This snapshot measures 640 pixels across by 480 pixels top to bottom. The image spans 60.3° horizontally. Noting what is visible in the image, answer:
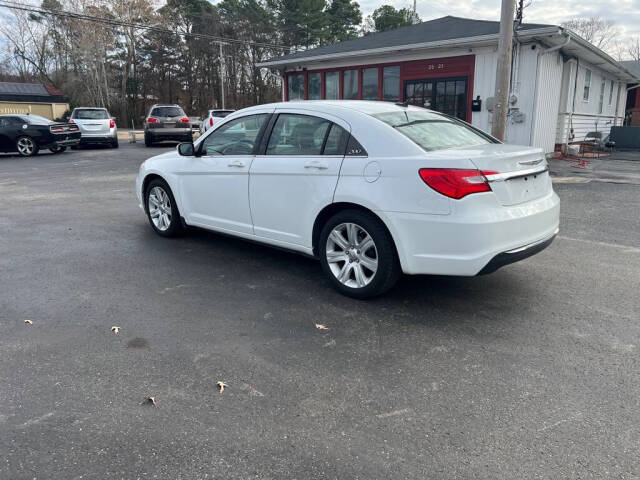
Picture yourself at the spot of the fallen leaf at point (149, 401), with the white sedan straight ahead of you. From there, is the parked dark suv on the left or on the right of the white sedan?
left

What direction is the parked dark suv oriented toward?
away from the camera

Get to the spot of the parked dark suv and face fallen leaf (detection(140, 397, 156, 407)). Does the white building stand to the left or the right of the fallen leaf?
left

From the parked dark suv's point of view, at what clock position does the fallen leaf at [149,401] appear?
The fallen leaf is roughly at 6 o'clock from the parked dark suv.

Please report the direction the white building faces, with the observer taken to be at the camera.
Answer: facing the viewer and to the left of the viewer

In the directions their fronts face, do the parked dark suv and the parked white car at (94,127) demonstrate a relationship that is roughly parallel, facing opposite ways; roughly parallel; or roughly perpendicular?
roughly parallel

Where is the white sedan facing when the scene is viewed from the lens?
facing away from the viewer and to the left of the viewer

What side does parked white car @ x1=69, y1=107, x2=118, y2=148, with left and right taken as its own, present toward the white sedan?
back

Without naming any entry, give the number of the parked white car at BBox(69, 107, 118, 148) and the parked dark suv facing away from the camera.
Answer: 2

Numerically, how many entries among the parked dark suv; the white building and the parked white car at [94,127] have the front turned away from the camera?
2

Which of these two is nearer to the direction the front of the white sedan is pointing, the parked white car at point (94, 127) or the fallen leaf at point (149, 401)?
the parked white car

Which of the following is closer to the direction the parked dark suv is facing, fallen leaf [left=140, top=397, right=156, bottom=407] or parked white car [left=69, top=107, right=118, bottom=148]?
the parked white car

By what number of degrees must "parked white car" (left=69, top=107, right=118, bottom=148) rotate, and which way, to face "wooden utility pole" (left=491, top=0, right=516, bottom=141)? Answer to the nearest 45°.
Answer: approximately 135° to its right

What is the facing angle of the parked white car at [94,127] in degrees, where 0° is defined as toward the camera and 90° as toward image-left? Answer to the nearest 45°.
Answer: approximately 180°
